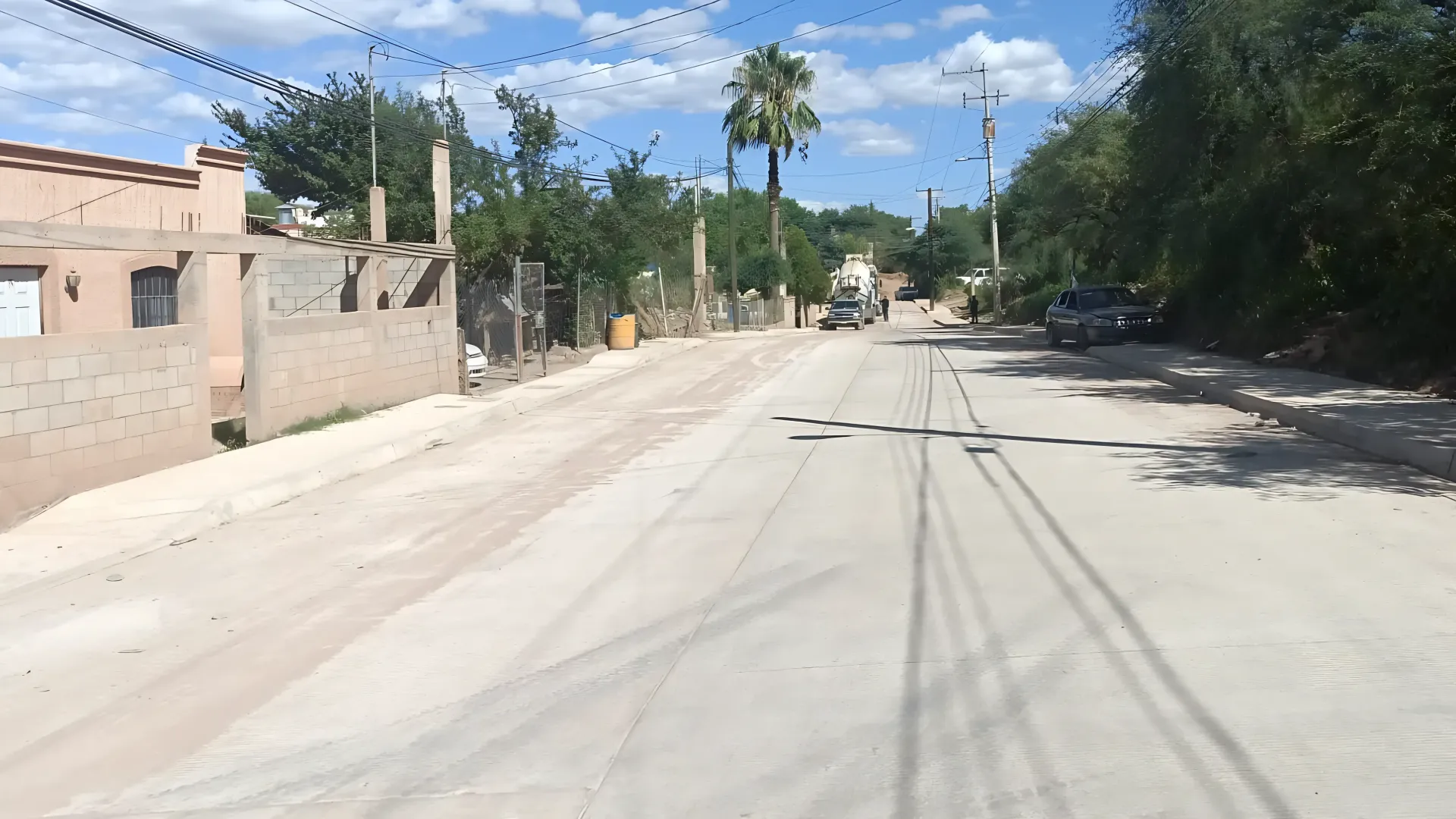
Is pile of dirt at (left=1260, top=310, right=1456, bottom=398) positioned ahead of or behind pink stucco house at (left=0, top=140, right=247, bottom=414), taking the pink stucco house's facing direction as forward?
ahead

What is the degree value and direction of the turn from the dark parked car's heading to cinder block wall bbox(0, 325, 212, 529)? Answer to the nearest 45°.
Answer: approximately 45° to its right

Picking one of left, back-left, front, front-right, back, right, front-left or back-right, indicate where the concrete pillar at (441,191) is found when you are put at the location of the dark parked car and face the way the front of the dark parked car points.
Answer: right

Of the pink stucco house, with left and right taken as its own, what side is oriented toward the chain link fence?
left

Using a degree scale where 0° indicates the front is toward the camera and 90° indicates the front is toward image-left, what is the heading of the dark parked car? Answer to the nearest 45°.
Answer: approximately 315°

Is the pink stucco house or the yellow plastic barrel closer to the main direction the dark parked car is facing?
the pink stucco house

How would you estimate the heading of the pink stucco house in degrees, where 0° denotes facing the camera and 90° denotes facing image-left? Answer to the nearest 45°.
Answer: approximately 315°

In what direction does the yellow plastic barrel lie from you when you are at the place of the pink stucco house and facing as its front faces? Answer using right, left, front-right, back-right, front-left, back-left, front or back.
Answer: left

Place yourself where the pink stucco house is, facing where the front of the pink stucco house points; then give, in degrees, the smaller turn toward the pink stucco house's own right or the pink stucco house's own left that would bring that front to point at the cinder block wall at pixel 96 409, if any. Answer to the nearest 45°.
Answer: approximately 45° to the pink stucco house's own right

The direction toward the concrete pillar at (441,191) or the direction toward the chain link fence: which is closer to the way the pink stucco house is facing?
the concrete pillar

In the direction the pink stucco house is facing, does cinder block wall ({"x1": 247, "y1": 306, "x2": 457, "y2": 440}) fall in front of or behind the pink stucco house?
in front

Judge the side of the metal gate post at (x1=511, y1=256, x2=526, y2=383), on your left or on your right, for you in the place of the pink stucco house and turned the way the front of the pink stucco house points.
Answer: on your left
